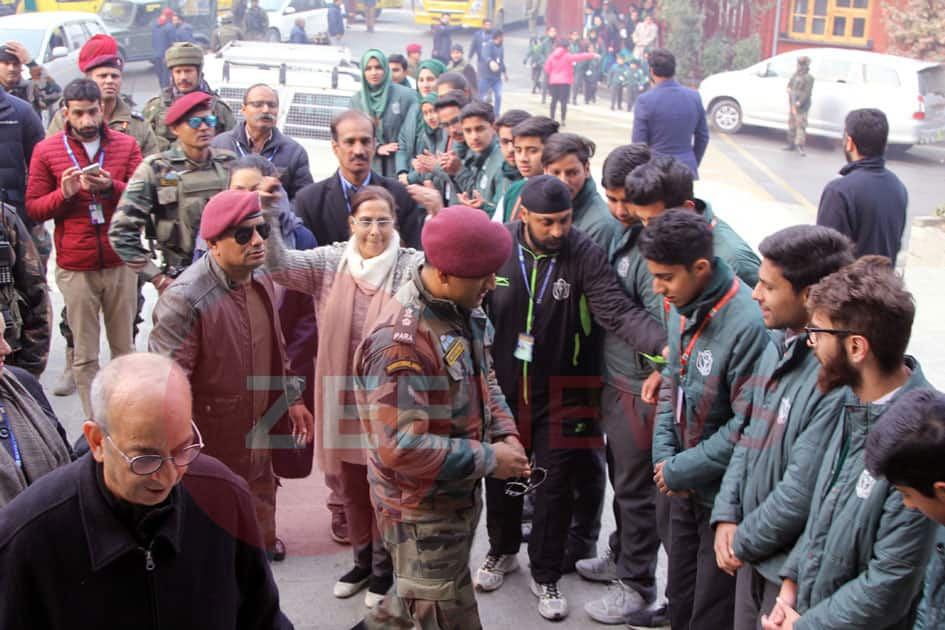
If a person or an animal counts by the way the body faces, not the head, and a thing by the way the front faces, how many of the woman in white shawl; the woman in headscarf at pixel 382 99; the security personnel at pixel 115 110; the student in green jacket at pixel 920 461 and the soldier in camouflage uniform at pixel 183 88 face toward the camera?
4

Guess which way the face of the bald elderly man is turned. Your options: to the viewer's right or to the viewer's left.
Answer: to the viewer's right

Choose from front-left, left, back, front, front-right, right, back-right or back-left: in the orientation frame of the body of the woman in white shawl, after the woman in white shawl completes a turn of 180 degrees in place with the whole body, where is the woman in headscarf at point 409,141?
front

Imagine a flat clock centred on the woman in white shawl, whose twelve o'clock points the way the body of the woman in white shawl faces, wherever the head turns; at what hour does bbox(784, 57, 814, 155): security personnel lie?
The security personnel is roughly at 7 o'clock from the woman in white shawl.

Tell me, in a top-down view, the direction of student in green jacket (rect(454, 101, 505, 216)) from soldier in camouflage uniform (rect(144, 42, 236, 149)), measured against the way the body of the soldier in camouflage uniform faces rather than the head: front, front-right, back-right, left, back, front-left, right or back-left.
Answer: front-left

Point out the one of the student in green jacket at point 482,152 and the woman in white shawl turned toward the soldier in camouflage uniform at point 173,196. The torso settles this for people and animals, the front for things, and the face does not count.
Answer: the student in green jacket

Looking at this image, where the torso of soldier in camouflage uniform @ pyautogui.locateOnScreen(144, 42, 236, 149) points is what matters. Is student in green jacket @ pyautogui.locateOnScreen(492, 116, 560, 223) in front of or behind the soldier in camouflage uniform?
in front

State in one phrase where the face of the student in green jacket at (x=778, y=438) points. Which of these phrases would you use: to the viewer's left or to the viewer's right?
to the viewer's left

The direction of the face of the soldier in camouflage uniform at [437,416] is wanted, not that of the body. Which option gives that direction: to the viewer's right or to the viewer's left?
to the viewer's right

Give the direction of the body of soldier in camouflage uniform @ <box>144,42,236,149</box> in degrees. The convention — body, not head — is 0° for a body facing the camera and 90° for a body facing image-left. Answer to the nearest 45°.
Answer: approximately 0°

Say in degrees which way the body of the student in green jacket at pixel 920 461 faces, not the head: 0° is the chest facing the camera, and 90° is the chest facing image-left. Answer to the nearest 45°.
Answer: approximately 90°

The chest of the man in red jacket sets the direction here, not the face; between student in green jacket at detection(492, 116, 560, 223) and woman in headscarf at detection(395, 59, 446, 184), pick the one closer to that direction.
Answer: the student in green jacket

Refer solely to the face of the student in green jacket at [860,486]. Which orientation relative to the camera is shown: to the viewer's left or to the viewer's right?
to the viewer's left

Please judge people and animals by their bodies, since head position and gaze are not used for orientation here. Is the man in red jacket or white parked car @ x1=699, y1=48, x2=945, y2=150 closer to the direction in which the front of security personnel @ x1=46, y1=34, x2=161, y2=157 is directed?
the man in red jacket

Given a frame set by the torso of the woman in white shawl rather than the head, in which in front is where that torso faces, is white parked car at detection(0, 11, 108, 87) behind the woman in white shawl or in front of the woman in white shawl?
behind
